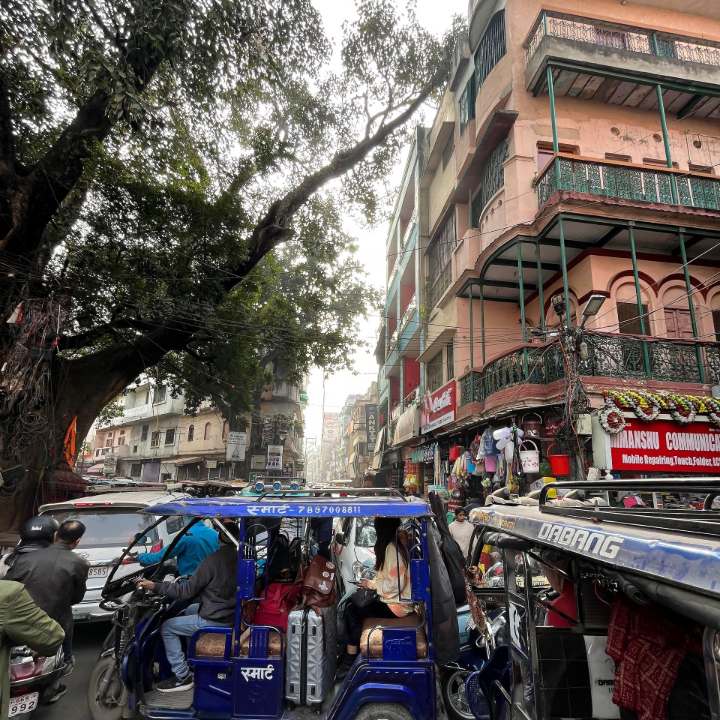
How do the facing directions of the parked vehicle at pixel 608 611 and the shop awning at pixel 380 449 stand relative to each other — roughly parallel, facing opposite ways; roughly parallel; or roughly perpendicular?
roughly perpendicular

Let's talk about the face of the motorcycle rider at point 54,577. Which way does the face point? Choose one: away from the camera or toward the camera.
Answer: away from the camera

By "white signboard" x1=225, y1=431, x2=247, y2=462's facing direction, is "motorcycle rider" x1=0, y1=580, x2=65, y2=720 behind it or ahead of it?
ahead

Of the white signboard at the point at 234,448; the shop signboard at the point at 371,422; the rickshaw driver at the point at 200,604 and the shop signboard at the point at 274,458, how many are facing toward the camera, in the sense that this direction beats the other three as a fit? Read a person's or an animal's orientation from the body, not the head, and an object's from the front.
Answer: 3

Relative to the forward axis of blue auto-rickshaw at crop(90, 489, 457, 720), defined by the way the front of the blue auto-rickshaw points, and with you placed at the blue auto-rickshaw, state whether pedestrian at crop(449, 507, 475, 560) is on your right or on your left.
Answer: on your right

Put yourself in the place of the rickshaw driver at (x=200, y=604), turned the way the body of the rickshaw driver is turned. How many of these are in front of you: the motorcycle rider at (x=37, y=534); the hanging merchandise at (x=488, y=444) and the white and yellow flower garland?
1

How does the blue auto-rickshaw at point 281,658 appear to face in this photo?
to the viewer's left

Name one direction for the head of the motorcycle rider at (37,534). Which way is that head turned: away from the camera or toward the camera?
away from the camera

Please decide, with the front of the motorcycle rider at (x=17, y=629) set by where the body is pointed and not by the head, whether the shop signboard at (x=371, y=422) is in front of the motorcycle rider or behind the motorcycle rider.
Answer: in front

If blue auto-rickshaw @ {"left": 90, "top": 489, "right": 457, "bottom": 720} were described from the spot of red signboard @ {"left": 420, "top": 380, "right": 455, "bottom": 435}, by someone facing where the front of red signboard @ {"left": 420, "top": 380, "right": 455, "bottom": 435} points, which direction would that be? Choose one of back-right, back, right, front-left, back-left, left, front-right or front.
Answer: front-left

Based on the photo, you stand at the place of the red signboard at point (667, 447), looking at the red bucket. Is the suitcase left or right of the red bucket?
left

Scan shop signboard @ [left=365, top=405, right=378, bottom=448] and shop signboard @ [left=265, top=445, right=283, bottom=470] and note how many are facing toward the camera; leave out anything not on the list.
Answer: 2

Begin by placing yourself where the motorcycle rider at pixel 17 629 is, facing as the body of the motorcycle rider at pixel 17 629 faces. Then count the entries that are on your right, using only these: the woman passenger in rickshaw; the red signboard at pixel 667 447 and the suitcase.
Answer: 3

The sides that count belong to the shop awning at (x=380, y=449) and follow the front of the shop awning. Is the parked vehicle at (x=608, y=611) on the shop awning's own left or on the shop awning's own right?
on the shop awning's own left

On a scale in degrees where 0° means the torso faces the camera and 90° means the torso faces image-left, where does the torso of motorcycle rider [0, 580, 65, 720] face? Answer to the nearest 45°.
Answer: approximately 180°
